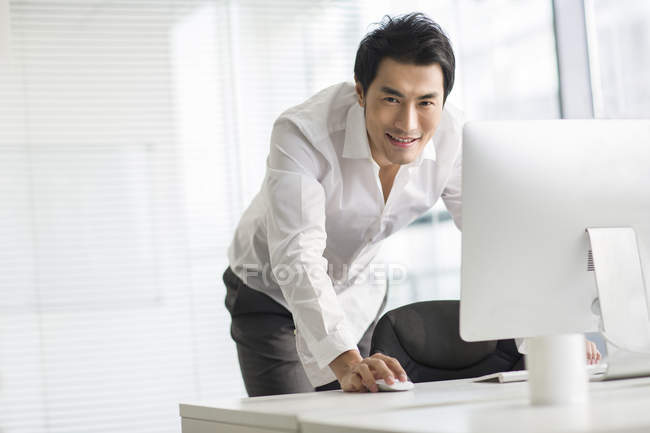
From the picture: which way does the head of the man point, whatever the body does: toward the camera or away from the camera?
toward the camera

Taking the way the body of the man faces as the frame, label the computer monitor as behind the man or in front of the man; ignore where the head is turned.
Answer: in front

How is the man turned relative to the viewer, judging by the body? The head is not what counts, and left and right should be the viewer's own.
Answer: facing the viewer and to the right of the viewer
